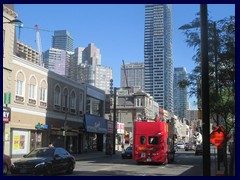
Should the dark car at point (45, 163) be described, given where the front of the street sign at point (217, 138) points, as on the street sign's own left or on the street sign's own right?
on the street sign's own right

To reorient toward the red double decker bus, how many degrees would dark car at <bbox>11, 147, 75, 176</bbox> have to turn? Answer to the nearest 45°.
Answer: approximately 180°

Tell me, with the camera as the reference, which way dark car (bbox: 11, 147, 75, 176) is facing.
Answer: facing the viewer and to the left of the viewer

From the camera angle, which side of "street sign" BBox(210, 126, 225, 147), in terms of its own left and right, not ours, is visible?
front

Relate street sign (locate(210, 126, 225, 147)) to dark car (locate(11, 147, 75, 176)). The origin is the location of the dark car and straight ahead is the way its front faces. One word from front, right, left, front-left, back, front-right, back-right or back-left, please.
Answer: left

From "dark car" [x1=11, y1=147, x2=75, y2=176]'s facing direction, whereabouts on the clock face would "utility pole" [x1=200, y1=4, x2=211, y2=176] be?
The utility pole is roughly at 10 o'clock from the dark car.

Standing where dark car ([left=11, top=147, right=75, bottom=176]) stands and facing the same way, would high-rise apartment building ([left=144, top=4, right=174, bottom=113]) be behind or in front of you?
behind
